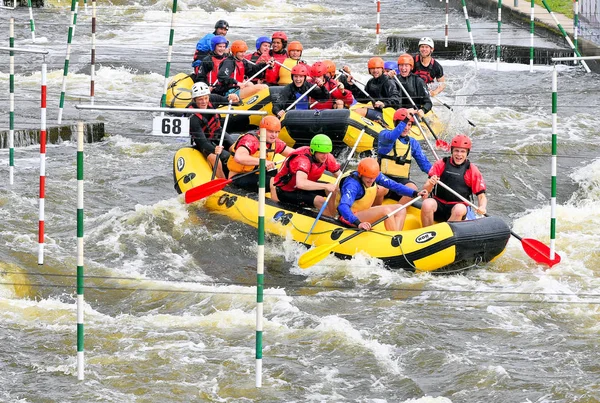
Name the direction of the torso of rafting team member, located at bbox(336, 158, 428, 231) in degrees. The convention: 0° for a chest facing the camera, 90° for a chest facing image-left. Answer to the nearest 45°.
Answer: approximately 315°

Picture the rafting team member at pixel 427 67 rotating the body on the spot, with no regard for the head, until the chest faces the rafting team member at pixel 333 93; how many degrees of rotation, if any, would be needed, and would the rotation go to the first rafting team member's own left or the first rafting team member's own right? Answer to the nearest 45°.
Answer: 0° — they already face them

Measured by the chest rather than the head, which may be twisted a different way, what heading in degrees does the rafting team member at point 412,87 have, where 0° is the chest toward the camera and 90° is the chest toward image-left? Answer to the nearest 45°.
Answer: approximately 45°

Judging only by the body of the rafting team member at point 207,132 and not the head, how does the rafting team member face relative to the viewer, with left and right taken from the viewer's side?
facing the viewer and to the right of the viewer

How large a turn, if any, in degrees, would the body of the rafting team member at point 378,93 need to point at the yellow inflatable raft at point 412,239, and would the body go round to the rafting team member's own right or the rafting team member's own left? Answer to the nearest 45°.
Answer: approximately 45° to the rafting team member's own left

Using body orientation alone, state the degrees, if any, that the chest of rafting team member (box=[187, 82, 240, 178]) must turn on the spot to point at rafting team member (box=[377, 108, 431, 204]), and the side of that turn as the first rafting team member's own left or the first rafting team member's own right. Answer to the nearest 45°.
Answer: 0° — they already face them

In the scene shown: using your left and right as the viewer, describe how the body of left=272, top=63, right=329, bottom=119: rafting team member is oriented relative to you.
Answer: facing the viewer

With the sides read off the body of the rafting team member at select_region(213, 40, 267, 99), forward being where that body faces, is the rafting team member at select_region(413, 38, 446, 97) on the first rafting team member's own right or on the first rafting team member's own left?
on the first rafting team member's own left

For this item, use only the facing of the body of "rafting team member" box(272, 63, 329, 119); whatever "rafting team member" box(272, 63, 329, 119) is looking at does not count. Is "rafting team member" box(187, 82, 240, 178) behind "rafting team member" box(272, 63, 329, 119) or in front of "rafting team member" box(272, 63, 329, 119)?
in front
